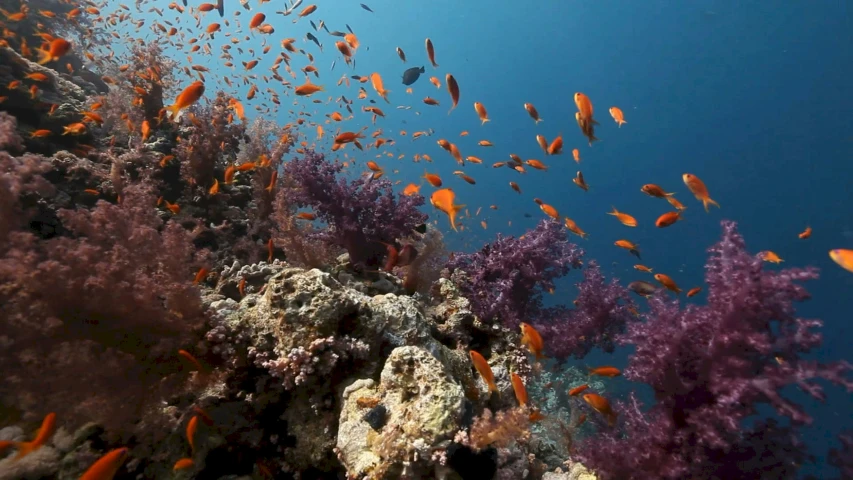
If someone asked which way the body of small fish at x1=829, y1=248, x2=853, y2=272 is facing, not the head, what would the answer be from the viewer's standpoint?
to the viewer's left

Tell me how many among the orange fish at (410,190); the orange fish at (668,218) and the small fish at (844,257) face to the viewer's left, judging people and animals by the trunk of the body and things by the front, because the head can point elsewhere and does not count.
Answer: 3

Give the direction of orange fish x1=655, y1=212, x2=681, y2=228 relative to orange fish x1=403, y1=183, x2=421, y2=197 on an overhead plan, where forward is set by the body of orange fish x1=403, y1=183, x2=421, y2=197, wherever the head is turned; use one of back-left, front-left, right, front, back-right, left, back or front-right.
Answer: back

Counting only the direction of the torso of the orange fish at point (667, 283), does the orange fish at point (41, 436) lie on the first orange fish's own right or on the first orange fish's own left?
on the first orange fish's own left

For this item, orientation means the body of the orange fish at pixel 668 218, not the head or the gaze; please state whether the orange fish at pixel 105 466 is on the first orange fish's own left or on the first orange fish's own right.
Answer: on the first orange fish's own left

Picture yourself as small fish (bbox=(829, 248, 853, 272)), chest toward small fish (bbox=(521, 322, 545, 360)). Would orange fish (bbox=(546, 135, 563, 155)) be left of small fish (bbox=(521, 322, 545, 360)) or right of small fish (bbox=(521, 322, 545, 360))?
right

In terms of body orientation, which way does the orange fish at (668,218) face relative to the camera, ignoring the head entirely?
to the viewer's left

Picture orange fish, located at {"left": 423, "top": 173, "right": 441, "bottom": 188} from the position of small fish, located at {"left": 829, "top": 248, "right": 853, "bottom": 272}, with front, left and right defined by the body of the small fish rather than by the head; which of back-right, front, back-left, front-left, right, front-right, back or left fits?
front

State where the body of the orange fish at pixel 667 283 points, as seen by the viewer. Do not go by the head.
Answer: to the viewer's left

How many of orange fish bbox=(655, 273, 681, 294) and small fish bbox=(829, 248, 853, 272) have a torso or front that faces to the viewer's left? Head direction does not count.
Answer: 2

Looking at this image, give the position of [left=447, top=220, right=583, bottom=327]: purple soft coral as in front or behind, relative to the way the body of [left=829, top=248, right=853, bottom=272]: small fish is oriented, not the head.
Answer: in front

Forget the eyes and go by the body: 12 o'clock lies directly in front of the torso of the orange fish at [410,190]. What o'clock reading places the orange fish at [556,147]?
the orange fish at [556,147] is roughly at 6 o'clock from the orange fish at [410,190].

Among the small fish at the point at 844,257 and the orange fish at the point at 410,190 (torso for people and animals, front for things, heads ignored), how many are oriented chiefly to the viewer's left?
2

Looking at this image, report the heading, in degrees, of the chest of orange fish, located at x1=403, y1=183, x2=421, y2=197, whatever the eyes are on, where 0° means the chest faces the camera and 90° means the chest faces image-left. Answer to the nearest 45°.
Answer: approximately 90°
